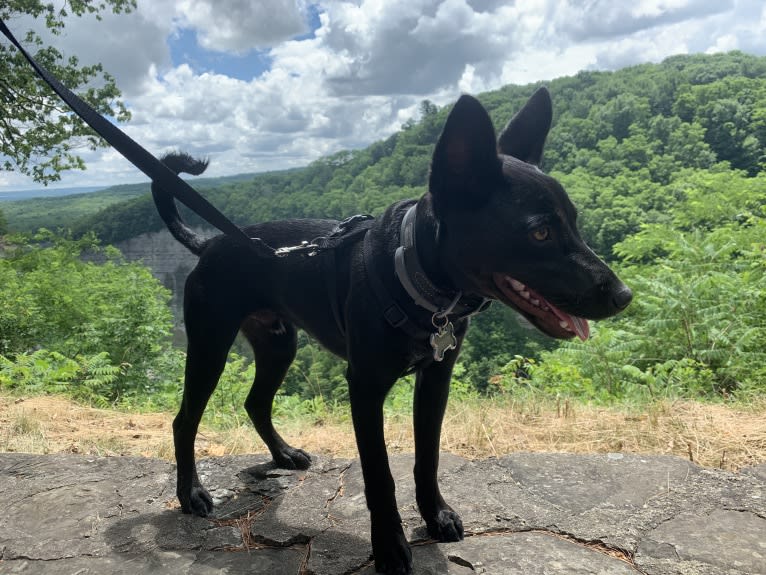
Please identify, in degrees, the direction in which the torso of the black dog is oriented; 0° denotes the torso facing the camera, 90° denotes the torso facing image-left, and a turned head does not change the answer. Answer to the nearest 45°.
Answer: approximately 315°
